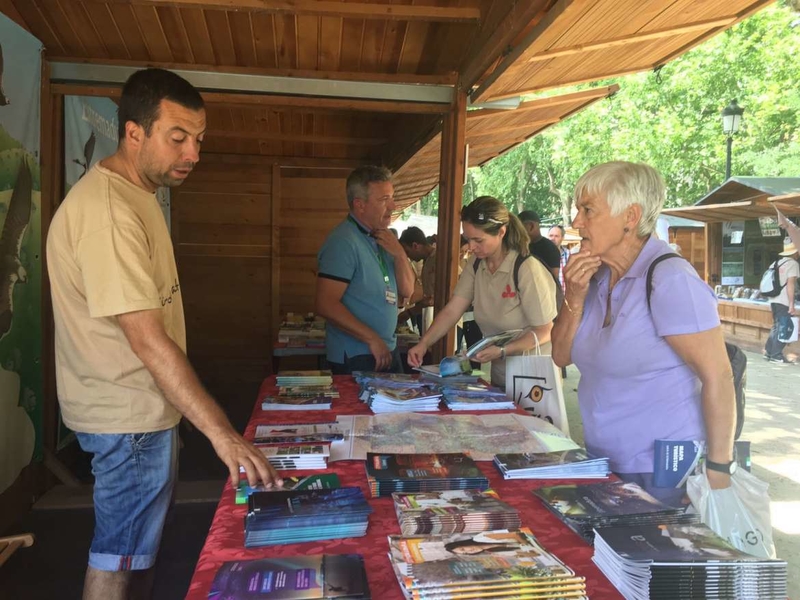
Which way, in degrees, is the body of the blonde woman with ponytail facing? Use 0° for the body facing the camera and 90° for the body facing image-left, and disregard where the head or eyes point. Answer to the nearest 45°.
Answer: approximately 45°

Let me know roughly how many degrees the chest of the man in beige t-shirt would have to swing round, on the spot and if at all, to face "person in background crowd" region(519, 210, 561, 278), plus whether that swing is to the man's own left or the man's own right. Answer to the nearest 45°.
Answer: approximately 45° to the man's own left

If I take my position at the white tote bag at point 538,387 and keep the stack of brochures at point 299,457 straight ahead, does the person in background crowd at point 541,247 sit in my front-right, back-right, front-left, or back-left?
back-right

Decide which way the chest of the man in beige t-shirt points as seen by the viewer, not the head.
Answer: to the viewer's right

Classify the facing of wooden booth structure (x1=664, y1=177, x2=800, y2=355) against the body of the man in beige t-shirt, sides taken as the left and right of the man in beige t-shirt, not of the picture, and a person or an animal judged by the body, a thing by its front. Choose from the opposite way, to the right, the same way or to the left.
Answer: the opposite way

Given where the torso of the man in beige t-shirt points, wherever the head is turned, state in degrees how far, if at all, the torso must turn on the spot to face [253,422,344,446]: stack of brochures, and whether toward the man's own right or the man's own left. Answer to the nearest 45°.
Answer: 0° — they already face it

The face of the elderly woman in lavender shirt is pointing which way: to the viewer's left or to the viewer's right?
to the viewer's left

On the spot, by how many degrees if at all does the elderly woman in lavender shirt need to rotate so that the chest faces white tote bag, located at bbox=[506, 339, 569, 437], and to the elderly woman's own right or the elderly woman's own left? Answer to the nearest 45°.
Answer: approximately 90° to the elderly woman's own right

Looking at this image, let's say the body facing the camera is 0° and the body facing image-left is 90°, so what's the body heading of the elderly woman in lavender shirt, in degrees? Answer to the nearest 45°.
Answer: approximately 45°
